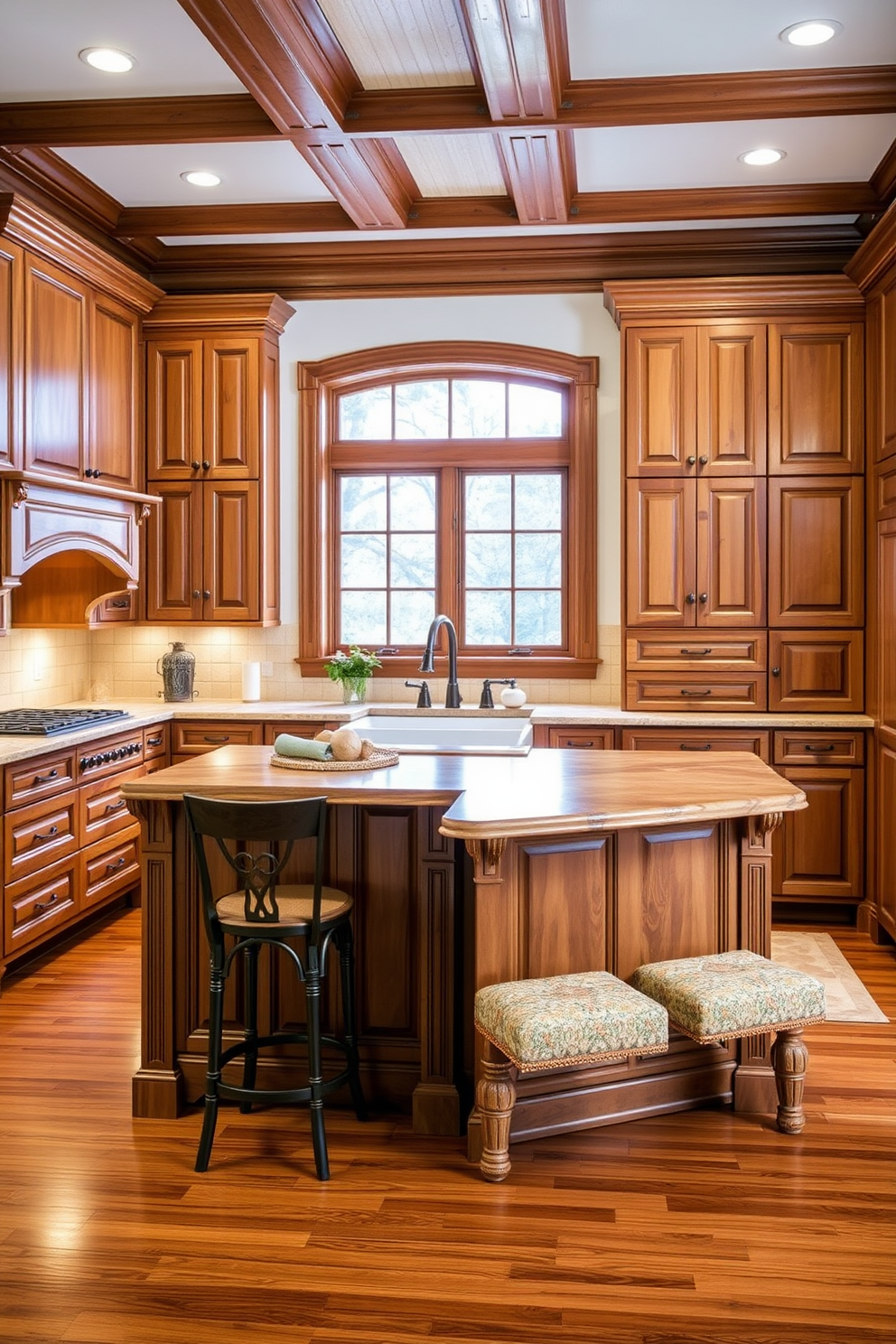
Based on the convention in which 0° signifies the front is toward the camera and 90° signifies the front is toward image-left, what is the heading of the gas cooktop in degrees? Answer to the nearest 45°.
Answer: approximately 270°

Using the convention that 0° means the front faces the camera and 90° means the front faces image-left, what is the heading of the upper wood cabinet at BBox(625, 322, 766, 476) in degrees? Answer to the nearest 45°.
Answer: approximately 0°

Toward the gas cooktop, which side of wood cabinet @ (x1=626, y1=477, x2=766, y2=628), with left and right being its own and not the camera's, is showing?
right

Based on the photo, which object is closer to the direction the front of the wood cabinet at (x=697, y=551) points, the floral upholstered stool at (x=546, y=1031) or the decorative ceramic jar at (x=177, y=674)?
the floral upholstered stool

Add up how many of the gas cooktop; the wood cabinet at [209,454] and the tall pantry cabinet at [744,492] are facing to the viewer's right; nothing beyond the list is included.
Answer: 1

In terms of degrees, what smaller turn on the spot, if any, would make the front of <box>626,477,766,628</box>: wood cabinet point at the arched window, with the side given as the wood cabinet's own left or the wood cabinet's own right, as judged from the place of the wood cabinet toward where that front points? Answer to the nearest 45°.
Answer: approximately 90° to the wood cabinet's own right

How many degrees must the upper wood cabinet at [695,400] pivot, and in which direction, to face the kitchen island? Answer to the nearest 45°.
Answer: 0° — it already faces it

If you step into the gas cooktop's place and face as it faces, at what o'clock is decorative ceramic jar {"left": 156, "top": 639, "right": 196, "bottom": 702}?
The decorative ceramic jar is roughly at 10 o'clock from the gas cooktop.

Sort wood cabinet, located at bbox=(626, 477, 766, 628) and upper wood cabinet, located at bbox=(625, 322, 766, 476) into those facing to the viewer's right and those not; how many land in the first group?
0

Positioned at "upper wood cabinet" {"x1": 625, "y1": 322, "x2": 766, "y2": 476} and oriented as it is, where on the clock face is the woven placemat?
The woven placemat is roughly at 1 o'clock from the upper wood cabinet.

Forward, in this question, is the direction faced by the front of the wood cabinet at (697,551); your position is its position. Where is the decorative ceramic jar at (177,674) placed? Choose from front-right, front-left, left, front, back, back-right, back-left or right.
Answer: right

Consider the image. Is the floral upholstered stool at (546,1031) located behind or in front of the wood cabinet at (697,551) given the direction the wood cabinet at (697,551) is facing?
in front

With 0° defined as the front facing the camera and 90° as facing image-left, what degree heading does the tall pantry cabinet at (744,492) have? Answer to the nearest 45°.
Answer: approximately 0°
